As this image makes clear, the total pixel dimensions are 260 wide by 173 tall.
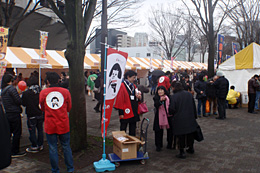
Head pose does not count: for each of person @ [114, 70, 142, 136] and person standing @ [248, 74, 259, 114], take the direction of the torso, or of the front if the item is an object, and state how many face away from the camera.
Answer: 0

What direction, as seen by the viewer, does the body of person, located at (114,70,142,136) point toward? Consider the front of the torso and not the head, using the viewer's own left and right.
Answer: facing the viewer and to the right of the viewer

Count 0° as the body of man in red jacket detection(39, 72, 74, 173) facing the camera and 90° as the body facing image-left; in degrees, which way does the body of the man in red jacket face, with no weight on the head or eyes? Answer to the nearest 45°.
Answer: approximately 180°

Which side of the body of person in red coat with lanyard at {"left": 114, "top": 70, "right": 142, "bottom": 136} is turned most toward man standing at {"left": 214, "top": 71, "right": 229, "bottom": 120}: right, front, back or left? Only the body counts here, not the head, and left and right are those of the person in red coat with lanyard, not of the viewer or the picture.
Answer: left

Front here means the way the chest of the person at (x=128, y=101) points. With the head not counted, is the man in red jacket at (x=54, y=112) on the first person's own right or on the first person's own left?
on the first person's own right

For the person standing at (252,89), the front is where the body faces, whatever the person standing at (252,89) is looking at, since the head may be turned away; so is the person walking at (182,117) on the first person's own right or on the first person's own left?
on the first person's own right

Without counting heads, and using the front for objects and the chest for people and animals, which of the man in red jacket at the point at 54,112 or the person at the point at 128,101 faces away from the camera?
the man in red jacket

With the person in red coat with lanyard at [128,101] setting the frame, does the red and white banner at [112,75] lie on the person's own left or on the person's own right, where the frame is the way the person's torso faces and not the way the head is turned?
on the person's own right

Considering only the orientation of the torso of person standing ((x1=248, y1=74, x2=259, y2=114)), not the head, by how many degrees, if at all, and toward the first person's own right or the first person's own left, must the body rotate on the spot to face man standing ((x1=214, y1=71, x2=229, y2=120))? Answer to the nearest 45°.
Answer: approximately 135° to the first person's own right

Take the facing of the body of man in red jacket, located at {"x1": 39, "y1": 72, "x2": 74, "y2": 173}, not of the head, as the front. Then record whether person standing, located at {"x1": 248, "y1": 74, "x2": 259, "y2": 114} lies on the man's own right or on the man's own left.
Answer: on the man's own right

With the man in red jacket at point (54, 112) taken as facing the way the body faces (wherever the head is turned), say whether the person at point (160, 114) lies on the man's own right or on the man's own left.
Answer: on the man's own right

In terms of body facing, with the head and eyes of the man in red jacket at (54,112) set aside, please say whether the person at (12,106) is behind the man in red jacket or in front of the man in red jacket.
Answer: in front
